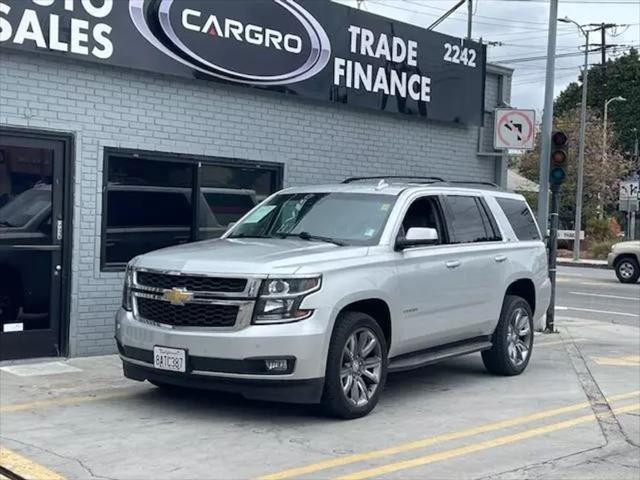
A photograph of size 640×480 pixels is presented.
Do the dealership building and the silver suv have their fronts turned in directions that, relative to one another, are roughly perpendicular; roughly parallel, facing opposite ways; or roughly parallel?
roughly perpendicular

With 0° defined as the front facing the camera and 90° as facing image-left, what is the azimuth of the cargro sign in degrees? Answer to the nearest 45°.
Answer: approximately 315°

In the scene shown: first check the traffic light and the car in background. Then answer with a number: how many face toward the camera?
1

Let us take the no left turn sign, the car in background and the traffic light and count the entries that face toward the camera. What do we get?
2

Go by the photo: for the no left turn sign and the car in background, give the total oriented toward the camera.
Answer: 1

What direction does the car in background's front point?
to the viewer's left

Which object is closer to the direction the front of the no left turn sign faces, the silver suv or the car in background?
the silver suv

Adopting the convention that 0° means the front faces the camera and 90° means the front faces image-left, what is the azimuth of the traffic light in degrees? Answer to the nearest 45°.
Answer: approximately 0°

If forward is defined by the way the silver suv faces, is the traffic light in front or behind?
behind

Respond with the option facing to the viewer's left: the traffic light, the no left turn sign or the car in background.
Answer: the car in background

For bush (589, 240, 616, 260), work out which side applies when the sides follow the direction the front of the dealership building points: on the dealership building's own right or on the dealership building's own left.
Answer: on the dealership building's own left
